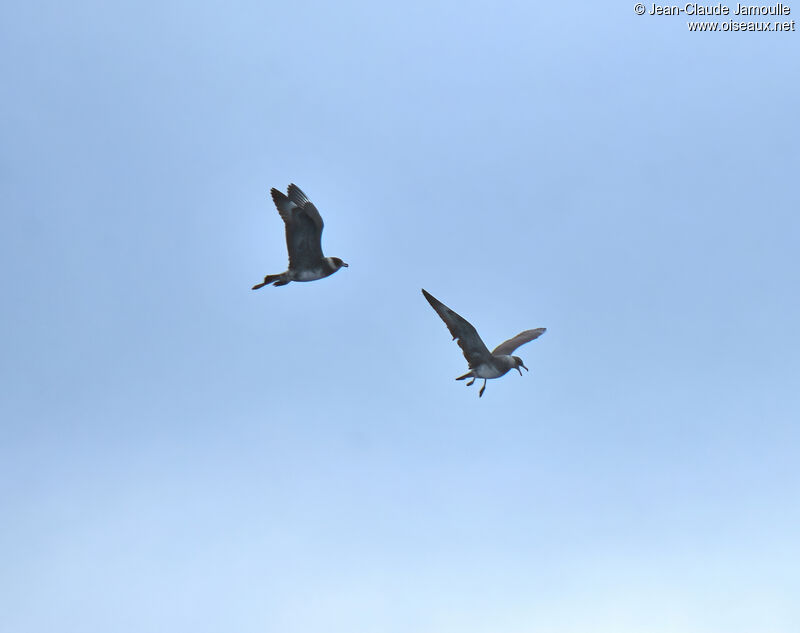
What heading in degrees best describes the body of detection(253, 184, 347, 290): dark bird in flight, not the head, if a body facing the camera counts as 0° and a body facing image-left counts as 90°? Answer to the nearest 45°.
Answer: approximately 270°

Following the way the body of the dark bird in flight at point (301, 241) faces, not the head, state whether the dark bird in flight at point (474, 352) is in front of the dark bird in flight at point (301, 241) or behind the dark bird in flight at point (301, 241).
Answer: in front

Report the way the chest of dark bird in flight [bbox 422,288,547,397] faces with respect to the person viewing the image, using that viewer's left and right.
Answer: facing the viewer and to the right of the viewer

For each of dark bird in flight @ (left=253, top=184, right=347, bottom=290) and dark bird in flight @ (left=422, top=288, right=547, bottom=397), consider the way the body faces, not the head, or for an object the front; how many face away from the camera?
0
